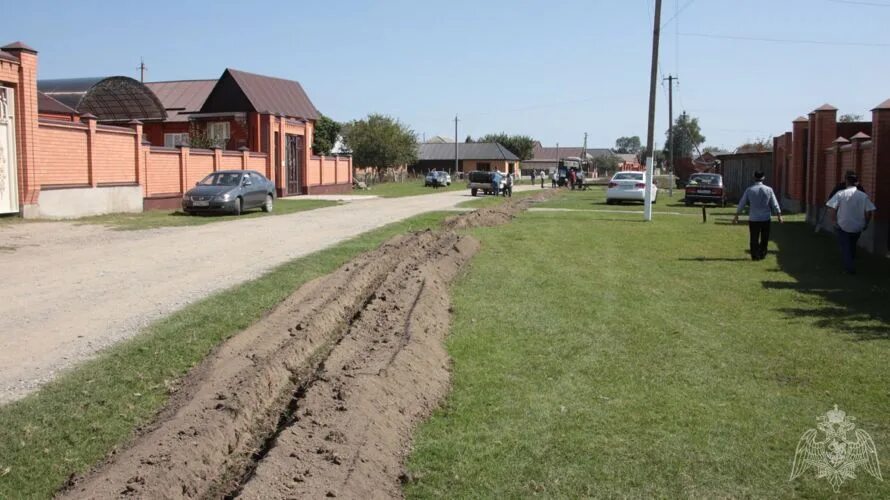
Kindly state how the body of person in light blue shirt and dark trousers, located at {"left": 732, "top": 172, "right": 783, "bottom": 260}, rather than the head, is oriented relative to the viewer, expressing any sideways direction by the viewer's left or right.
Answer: facing away from the viewer

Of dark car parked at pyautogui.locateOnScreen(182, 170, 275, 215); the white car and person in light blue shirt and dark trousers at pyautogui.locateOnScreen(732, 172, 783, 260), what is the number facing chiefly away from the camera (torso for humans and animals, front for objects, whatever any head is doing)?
2

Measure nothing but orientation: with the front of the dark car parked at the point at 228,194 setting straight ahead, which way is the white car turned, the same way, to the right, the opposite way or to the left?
the opposite way

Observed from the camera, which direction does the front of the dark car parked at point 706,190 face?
facing away from the viewer

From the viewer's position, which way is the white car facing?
facing away from the viewer

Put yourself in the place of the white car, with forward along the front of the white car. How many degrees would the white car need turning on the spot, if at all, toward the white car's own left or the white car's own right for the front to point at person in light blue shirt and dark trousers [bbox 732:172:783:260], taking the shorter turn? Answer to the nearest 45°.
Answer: approximately 180°

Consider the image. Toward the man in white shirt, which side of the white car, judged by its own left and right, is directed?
back

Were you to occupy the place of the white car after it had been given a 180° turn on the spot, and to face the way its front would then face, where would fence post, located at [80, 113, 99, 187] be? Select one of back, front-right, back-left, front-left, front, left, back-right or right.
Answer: front-right

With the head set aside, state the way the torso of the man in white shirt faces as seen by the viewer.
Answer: away from the camera

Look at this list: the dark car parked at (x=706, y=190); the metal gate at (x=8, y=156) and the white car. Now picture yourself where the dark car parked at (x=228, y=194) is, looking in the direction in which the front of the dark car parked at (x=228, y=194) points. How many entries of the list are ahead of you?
1

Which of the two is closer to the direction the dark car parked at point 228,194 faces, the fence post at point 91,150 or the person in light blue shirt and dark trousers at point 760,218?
the fence post

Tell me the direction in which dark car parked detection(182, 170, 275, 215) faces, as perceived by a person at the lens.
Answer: facing the viewer and to the left of the viewer
